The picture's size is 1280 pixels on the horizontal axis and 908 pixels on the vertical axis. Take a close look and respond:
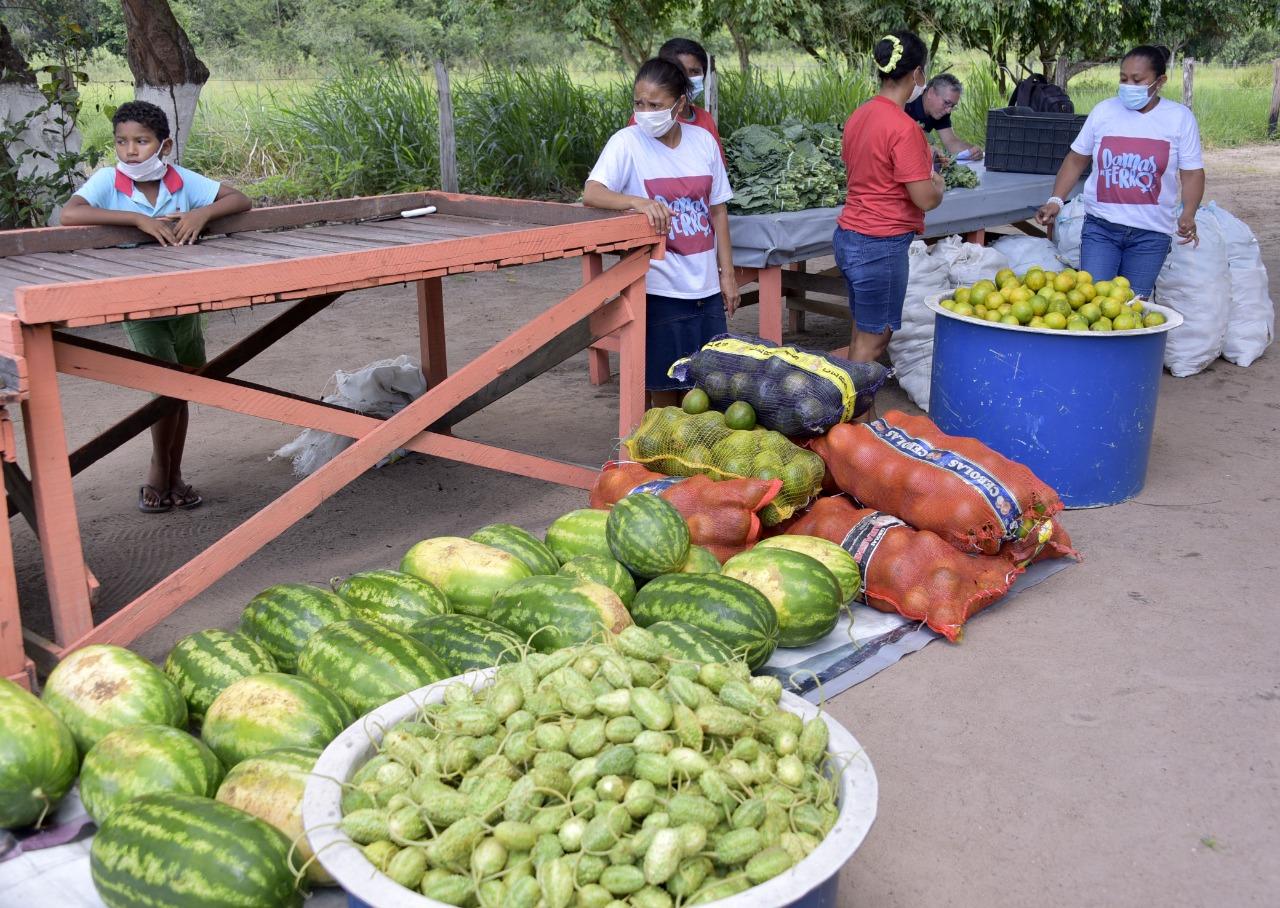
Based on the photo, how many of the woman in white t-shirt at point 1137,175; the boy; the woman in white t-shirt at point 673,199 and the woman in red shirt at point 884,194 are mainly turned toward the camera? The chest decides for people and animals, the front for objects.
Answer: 3

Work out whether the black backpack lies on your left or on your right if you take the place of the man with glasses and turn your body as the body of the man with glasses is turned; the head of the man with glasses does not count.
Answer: on your left

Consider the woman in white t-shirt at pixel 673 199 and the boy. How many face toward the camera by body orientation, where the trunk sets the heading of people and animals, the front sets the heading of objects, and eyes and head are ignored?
2

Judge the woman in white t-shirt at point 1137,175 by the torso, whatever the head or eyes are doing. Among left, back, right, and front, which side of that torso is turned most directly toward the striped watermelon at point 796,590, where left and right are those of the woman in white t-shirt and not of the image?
front

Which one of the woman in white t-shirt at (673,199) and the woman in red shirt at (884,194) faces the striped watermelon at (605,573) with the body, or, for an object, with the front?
the woman in white t-shirt

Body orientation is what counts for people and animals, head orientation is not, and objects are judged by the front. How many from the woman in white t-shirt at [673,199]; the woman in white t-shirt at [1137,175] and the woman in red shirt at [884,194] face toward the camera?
2

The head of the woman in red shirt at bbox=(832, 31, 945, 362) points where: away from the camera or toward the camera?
away from the camera

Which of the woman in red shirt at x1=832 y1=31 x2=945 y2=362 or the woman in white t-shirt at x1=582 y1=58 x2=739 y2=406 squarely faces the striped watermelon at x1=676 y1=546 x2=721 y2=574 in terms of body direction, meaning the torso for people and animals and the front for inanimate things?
the woman in white t-shirt

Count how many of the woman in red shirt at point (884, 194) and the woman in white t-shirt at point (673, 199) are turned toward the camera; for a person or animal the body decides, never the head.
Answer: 1

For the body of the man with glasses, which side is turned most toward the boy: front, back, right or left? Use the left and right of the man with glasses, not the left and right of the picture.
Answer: right

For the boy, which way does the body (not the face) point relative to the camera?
toward the camera

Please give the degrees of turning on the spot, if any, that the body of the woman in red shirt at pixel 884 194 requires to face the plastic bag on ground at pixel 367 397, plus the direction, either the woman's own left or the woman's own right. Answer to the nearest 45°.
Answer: approximately 135° to the woman's own left

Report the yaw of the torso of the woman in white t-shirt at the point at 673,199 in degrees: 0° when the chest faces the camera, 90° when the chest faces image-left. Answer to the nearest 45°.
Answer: approximately 0°

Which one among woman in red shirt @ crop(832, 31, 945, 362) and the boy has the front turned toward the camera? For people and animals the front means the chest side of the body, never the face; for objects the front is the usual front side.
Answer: the boy

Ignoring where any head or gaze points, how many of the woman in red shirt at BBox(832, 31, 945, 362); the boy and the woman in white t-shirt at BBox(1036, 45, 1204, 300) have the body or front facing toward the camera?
2
